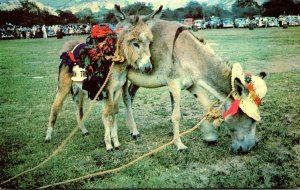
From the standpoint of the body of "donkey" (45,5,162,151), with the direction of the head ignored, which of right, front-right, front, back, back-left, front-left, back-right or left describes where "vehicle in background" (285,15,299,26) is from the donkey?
front-left

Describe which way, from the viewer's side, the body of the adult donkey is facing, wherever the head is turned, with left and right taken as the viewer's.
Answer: facing the viewer and to the right of the viewer

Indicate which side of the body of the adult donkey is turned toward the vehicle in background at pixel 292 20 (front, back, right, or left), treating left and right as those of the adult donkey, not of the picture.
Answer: left

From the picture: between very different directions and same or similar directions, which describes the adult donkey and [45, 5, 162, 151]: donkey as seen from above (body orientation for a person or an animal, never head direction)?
same or similar directions

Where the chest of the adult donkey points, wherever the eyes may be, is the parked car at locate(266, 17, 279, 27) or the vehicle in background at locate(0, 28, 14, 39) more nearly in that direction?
the parked car

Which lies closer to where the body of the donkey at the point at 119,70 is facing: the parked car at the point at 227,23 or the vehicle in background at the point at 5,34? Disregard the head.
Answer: the parked car
